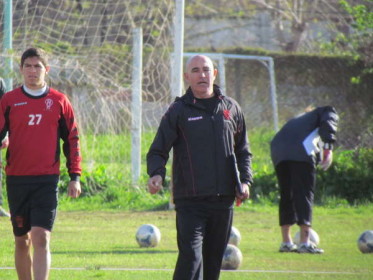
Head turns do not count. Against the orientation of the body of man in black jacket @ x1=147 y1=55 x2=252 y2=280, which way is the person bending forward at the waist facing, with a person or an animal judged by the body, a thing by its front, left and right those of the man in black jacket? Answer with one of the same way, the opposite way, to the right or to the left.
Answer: to the left

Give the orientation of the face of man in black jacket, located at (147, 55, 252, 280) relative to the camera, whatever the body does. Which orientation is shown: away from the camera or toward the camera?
toward the camera

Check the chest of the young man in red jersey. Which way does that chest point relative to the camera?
toward the camera

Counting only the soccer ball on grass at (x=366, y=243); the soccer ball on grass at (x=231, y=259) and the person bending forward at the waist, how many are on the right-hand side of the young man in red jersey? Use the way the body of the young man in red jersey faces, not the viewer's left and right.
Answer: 0

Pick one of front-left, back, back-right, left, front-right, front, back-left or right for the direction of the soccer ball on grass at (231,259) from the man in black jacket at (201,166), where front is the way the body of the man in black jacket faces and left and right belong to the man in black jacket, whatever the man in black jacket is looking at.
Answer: back

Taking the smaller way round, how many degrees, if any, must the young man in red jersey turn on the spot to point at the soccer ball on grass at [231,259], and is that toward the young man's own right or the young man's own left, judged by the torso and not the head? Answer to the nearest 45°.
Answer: approximately 135° to the young man's own left

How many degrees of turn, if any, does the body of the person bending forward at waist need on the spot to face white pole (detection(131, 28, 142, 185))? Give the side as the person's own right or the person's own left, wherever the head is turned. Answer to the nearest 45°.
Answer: approximately 135° to the person's own left

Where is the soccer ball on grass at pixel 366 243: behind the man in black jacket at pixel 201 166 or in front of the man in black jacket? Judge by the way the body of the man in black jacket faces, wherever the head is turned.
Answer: behind

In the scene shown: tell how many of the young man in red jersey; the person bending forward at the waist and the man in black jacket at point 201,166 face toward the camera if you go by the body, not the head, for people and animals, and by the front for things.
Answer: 2

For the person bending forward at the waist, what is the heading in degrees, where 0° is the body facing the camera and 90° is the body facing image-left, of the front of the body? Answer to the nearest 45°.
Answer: approximately 270°

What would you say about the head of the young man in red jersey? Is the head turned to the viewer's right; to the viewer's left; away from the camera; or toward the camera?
toward the camera

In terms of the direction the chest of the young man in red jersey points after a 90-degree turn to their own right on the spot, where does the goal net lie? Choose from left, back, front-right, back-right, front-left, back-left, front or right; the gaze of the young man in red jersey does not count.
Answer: right

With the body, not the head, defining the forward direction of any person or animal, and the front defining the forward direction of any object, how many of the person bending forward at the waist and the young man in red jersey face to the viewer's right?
1

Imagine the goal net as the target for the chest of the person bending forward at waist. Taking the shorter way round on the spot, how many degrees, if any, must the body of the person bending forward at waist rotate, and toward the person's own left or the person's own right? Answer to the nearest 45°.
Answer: approximately 135° to the person's own left

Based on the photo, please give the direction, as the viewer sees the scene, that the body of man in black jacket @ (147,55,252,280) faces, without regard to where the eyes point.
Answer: toward the camera

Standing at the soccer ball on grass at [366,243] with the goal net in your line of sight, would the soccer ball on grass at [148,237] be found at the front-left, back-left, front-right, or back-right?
front-left
